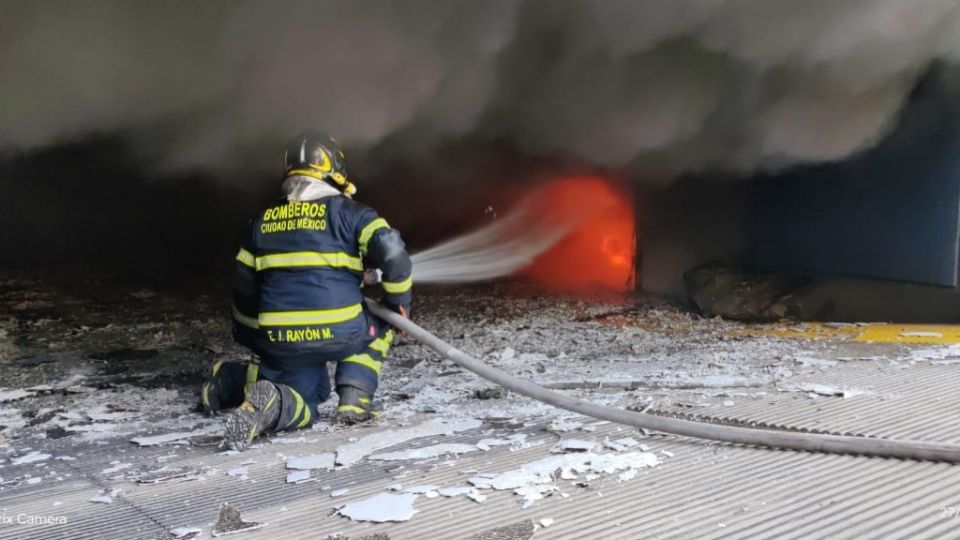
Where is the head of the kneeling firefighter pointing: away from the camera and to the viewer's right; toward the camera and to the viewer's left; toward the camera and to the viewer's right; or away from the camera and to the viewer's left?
away from the camera and to the viewer's right

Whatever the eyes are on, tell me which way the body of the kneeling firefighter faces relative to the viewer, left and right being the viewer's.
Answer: facing away from the viewer and to the right of the viewer
